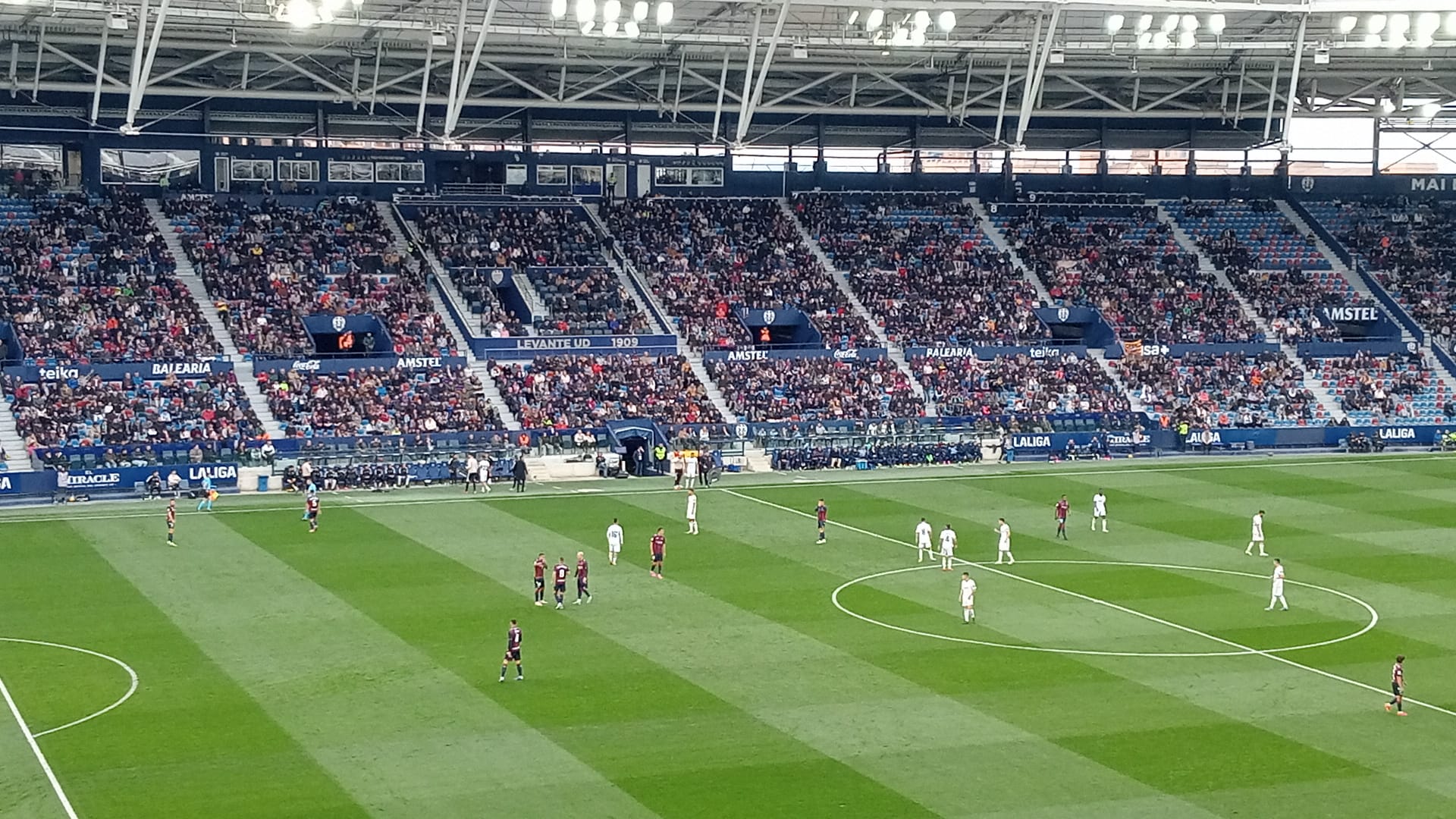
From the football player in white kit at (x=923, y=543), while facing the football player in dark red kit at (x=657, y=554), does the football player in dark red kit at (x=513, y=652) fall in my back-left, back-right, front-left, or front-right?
front-left

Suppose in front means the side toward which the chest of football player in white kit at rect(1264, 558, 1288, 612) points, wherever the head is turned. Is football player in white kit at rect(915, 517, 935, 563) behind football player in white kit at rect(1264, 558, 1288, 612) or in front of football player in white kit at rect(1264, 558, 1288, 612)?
in front

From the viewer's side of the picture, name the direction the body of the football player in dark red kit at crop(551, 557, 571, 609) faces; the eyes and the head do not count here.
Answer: away from the camera

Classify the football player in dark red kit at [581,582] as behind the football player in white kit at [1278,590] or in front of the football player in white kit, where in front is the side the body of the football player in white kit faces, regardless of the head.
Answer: in front

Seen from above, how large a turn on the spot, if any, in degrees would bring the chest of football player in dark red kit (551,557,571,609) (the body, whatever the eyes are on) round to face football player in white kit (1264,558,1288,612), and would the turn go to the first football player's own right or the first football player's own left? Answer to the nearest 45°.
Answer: approximately 90° to the first football player's own right

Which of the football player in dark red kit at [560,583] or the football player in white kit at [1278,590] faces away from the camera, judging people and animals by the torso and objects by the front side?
the football player in dark red kit

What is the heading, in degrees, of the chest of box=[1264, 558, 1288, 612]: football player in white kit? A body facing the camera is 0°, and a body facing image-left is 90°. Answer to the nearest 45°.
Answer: approximately 90°
